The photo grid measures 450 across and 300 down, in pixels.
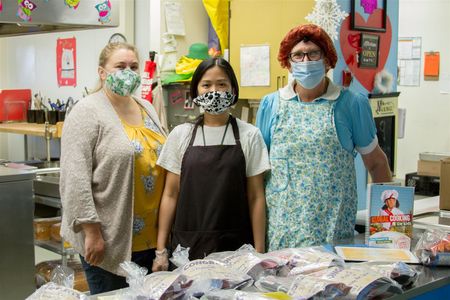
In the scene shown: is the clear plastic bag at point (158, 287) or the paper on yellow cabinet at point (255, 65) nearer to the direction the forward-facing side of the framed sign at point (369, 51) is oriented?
the clear plastic bag

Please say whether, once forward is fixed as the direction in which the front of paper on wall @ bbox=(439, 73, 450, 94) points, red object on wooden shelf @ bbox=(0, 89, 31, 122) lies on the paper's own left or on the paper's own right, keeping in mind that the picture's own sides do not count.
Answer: on the paper's own right

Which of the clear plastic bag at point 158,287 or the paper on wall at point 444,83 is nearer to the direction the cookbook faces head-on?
the clear plastic bag

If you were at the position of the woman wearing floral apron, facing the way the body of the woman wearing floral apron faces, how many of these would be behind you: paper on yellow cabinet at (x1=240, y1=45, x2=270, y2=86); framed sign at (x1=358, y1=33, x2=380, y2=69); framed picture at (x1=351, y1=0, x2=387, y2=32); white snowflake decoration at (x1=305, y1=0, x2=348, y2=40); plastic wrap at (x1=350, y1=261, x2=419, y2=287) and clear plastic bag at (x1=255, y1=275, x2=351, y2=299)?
4
